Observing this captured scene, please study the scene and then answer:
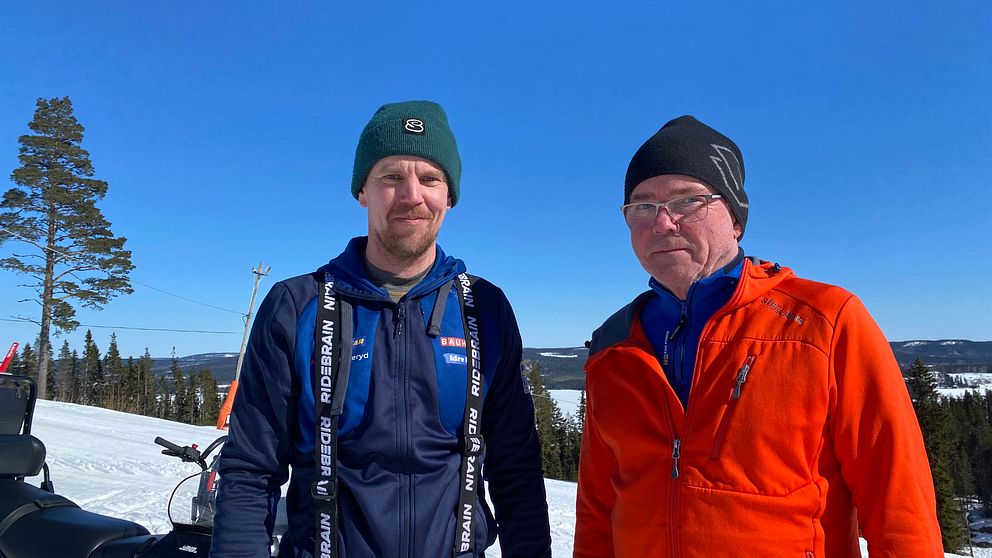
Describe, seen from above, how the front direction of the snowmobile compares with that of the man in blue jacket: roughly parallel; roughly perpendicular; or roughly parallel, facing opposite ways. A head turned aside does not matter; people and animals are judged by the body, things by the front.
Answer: roughly perpendicular

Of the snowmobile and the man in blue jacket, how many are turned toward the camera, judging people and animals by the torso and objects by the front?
1

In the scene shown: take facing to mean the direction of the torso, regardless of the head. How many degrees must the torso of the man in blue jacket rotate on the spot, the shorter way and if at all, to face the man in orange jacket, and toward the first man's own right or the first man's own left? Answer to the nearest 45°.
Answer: approximately 45° to the first man's own left

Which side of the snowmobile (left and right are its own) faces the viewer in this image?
right

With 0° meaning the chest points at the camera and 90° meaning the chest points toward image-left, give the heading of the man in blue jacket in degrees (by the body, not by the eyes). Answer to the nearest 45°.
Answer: approximately 0°

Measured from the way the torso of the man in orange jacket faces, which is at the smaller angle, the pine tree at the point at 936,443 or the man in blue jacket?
the man in blue jacket

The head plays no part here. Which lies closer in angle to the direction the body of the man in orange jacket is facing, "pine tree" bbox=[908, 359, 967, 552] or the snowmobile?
the snowmobile
